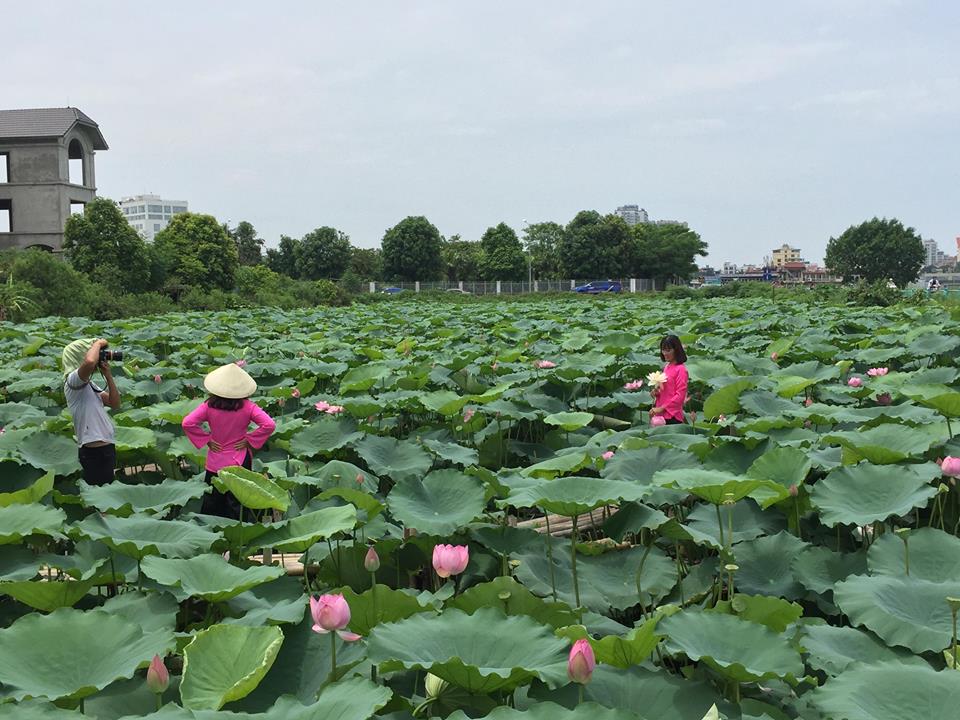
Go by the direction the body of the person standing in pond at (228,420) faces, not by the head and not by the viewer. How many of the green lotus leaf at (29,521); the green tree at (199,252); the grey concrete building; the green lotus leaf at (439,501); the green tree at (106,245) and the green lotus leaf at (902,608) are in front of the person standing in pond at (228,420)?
3

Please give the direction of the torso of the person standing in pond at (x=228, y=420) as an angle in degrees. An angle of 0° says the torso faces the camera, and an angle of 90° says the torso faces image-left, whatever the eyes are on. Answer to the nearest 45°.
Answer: approximately 180°

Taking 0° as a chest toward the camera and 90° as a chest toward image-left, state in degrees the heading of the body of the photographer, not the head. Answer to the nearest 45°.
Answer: approximately 270°

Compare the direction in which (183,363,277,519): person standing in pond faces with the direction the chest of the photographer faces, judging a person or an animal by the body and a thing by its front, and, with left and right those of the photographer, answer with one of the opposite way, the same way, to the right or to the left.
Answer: to the left

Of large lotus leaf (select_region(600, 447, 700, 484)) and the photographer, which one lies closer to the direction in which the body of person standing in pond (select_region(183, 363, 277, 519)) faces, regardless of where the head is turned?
the photographer

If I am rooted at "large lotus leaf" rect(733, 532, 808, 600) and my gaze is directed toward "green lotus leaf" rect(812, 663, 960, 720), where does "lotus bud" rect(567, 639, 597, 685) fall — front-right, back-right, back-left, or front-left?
front-right

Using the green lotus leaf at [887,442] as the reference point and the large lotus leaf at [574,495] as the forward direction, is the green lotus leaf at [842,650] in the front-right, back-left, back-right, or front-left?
front-left

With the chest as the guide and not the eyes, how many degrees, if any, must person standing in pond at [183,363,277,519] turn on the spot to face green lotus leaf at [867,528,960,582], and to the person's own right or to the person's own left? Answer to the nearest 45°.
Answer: approximately 135° to the person's own right

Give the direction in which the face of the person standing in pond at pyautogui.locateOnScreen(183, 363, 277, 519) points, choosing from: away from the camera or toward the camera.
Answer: away from the camera

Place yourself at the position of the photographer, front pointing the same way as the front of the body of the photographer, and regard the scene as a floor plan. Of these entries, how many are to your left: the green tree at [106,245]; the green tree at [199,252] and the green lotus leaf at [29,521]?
2

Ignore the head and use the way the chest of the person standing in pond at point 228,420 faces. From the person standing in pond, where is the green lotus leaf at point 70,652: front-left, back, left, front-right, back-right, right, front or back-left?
back

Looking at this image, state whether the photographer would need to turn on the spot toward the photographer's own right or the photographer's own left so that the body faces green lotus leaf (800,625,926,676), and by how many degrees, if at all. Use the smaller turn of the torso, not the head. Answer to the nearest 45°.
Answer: approximately 45° to the photographer's own right

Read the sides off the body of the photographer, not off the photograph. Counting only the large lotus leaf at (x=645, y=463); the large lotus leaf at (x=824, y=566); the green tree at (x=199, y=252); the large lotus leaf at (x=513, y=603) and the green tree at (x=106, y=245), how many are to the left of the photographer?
2
